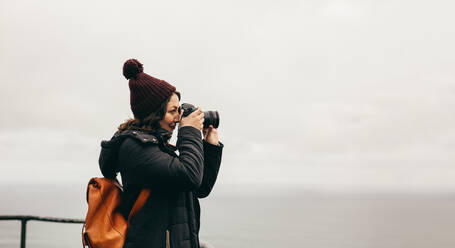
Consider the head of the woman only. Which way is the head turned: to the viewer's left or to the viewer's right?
to the viewer's right

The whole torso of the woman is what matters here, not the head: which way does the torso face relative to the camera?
to the viewer's right
